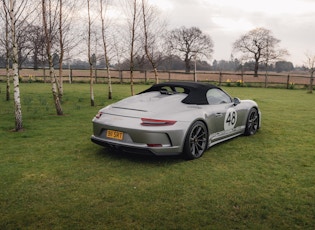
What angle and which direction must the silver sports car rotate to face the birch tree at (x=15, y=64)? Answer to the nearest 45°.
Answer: approximately 90° to its left

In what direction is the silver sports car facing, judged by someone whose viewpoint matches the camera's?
facing away from the viewer and to the right of the viewer
